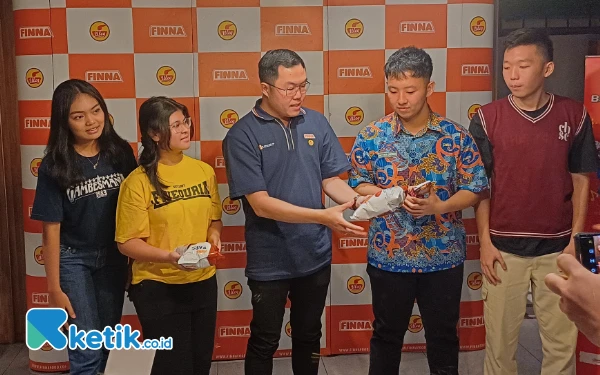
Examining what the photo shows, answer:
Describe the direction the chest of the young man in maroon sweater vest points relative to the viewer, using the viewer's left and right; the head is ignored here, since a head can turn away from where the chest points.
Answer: facing the viewer

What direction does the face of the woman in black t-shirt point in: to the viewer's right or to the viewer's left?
to the viewer's right

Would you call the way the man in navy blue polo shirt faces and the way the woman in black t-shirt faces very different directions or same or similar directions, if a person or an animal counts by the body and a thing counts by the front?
same or similar directions

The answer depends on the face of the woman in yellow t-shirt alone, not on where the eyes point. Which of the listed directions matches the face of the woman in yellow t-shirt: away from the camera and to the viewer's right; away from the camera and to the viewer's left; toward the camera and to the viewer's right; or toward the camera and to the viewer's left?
toward the camera and to the viewer's right

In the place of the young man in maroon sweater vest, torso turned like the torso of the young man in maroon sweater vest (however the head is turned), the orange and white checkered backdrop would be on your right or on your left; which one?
on your right

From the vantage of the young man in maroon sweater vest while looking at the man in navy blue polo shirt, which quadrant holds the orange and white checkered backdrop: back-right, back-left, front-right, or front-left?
front-right

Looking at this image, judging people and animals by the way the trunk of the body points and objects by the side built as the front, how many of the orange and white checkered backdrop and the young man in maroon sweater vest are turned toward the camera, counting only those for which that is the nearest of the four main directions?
2

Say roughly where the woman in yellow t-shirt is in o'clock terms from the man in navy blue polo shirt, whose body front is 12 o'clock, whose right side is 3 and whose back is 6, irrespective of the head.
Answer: The woman in yellow t-shirt is roughly at 4 o'clock from the man in navy blue polo shirt.

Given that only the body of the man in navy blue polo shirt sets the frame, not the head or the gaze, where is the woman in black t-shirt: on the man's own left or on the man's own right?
on the man's own right

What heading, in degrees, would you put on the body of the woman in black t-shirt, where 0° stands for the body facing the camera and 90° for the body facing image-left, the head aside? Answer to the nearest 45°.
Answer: approximately 315°

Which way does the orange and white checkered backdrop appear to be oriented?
toward the camera

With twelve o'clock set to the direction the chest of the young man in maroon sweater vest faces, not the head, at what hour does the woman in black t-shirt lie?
The woman in black t-shirt is roughly at 2 o'clock from the young man in maroon sweater vest.

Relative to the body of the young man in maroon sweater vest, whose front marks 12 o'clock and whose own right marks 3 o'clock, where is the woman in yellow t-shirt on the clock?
The woman in yellow t-shirt is roughly at 2 o'clock from the young man in maroon sweater vest.
